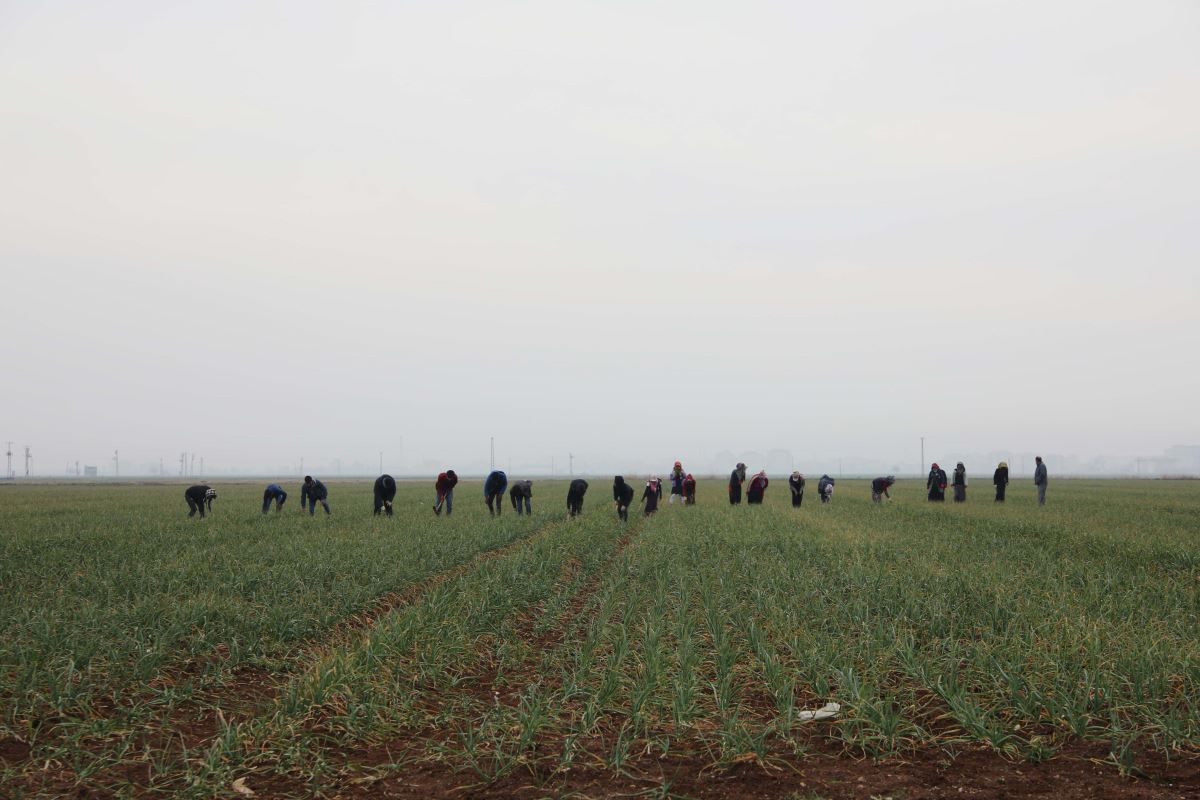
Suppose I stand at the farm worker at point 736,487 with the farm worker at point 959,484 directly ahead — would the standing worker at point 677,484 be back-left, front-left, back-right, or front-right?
back-left

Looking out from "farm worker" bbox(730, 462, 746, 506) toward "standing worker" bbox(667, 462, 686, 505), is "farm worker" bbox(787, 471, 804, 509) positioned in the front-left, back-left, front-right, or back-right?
back-left

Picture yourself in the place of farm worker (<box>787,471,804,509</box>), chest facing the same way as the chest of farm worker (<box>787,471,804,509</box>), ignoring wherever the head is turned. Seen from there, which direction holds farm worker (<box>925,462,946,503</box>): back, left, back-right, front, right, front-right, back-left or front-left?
back-left

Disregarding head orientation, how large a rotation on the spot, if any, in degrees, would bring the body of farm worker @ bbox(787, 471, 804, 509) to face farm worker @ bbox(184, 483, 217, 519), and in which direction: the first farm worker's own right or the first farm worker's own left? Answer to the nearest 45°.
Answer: approximately 45° to the first farm worker's own right

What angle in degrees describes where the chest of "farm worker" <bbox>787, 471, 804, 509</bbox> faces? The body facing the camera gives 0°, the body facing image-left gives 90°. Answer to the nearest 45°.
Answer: approximately 0°

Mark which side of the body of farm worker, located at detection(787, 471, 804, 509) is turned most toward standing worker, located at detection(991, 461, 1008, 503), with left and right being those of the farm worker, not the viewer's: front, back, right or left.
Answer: left

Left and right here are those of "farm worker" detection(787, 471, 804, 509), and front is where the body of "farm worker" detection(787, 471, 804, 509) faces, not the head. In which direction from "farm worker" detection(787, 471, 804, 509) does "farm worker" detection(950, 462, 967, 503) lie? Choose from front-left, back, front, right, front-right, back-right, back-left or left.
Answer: back-left

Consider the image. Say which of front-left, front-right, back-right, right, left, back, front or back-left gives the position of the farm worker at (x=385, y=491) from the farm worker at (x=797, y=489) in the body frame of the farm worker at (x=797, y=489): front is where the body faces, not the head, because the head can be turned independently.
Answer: front-right

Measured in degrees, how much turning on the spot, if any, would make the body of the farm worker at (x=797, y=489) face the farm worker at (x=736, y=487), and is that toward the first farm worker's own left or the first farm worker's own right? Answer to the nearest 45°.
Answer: approximately 135° to the first farm worker's own right

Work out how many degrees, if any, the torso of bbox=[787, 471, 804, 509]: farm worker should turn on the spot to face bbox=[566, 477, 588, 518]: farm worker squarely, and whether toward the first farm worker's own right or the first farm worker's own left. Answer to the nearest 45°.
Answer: approximately 45° to the first farm worker's own right
